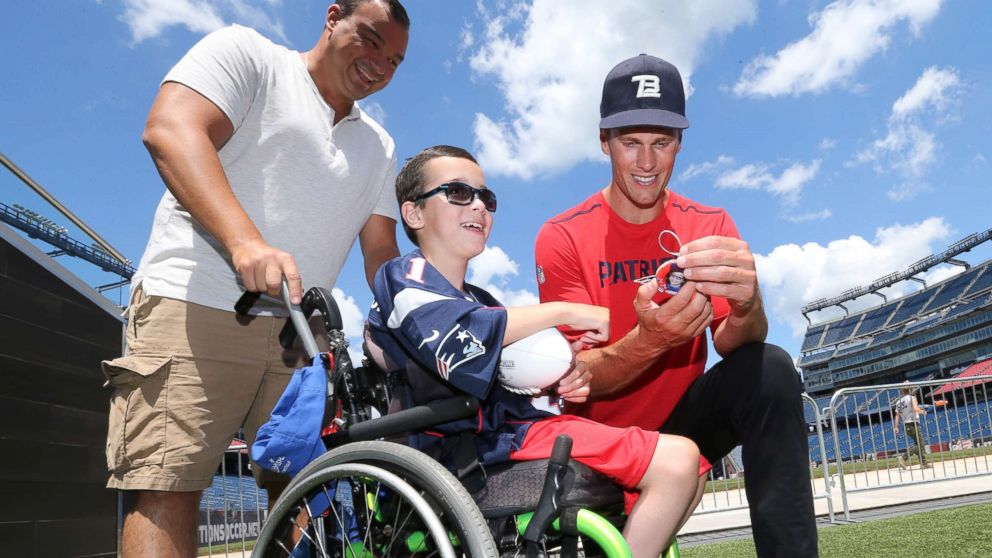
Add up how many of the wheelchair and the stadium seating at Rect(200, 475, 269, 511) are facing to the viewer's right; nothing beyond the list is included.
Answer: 1

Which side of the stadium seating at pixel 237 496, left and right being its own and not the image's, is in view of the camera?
front

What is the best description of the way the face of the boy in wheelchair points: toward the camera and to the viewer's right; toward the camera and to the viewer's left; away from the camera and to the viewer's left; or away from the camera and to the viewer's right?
toward the camera and to the viewer's right

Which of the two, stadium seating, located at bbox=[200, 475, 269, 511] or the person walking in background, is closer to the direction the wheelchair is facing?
the person walking in background

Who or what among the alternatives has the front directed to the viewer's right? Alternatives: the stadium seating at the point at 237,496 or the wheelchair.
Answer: the wheelchair

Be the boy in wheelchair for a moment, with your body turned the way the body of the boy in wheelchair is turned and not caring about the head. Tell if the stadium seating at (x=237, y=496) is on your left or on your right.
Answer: on your left

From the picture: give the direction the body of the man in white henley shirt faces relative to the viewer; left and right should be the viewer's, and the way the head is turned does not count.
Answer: facing the viewer and to the right of the viewer

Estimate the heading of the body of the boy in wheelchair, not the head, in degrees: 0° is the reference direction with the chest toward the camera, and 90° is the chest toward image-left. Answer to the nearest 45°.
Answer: approximately 270°

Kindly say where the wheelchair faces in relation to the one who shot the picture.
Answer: facing to the right of the viewer

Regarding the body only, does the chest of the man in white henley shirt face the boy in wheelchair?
yes

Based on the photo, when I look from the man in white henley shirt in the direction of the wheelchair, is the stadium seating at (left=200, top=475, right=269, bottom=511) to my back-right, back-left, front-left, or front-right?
back-left

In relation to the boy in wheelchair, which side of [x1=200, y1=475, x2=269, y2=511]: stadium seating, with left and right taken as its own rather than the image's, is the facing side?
front

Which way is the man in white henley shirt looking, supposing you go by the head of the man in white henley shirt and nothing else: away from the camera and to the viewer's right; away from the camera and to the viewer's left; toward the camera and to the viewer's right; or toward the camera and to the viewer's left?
toward the camera and to the viewer's right
